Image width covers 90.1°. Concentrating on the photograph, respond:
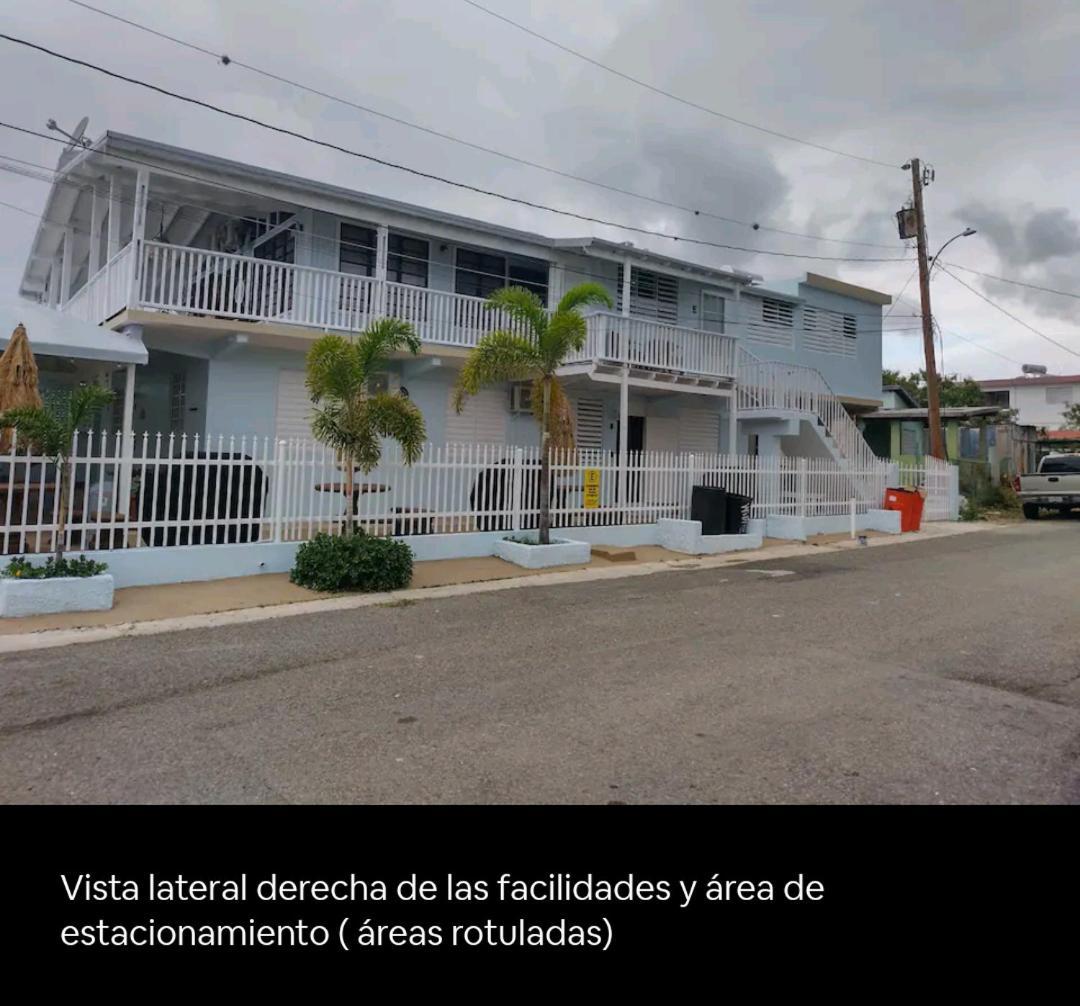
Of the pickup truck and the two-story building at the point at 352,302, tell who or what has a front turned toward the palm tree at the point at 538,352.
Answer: the two-story building

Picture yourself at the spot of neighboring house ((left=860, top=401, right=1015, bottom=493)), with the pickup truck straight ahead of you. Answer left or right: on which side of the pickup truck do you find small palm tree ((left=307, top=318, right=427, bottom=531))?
right

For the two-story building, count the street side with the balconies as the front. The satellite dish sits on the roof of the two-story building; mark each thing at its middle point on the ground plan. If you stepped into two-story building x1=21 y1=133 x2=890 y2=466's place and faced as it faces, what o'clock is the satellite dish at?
The satellite dish is roughly at 4 o'clock from the two-story building.

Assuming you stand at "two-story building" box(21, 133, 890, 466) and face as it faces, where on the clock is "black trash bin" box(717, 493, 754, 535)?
The black trash bin is roughly at 11 o'clock from the two-story building.

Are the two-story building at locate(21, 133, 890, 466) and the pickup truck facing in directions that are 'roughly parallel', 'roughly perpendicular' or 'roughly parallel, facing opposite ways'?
roughly perpendicular

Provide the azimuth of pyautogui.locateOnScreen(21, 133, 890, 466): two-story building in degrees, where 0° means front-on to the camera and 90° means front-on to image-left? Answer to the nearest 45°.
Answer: approximately 315°
